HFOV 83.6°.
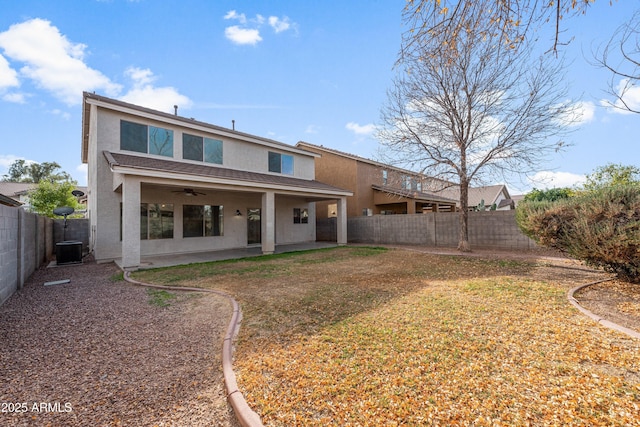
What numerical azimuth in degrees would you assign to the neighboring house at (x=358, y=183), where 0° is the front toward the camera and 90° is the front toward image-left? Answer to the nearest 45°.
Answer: approximately 135°

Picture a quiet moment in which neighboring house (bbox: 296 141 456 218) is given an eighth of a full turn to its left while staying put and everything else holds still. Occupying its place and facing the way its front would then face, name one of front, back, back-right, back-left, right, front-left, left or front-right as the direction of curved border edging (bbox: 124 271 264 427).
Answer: left

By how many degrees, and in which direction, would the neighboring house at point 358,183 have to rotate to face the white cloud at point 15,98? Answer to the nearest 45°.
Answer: approximately 45° to its left

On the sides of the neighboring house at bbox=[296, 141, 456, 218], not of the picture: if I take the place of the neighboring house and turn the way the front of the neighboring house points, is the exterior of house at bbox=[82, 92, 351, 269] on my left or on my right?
on my left

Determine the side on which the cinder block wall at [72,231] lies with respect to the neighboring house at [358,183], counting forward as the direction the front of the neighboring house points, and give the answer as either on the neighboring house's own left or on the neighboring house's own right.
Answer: on the neighboring house's own left
